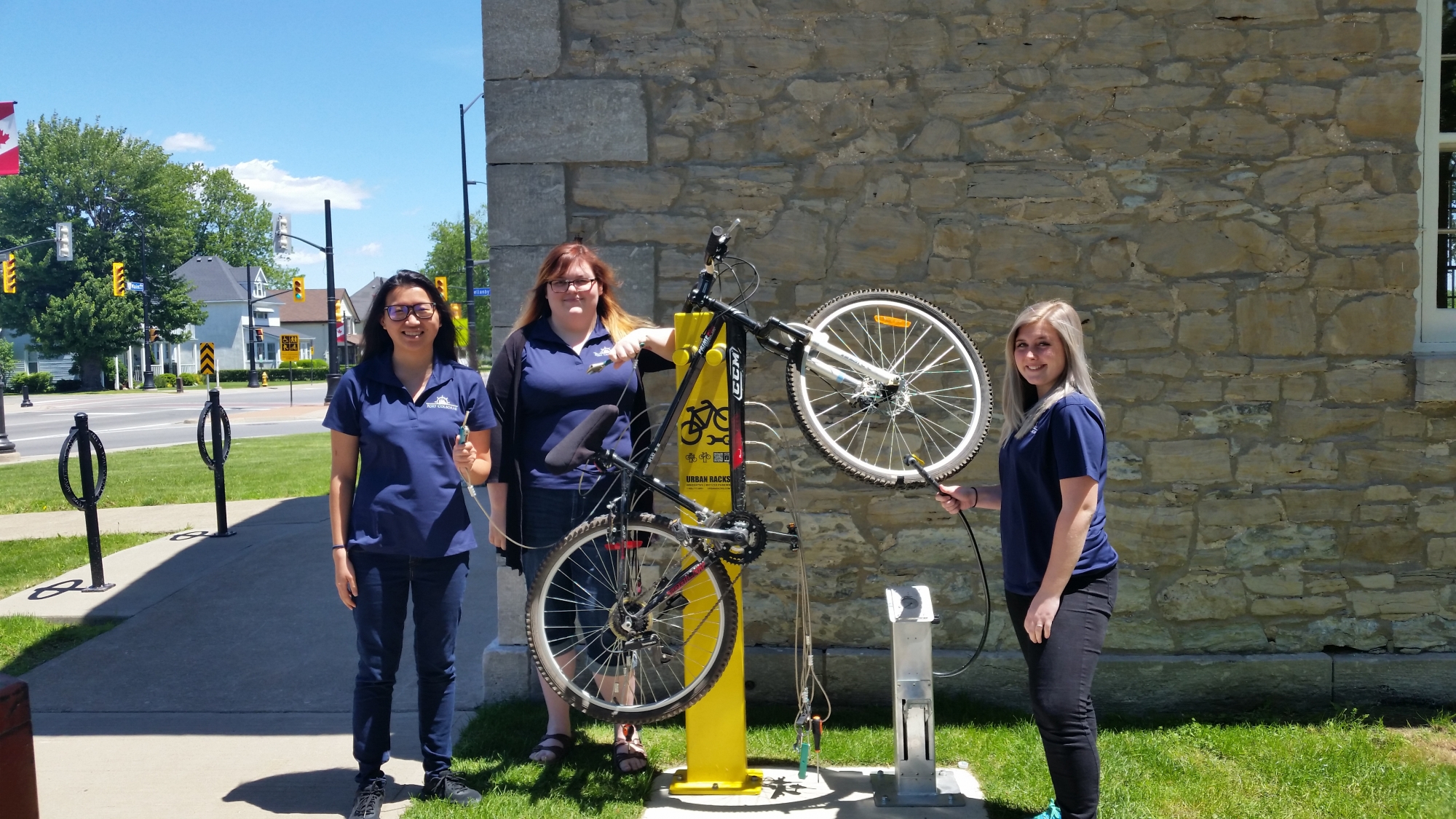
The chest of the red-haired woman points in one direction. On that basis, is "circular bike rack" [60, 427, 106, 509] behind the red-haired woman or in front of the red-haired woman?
behind

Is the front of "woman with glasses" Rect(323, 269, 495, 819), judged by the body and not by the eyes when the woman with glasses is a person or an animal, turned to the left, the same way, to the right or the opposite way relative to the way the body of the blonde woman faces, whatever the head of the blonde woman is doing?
to the left

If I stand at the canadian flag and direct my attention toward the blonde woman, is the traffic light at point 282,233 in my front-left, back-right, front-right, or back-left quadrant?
back-left

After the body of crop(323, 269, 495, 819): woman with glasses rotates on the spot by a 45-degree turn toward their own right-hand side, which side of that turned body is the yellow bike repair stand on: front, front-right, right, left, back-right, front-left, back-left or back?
back-left

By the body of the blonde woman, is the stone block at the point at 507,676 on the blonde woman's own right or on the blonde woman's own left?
on the blonde woman's own right

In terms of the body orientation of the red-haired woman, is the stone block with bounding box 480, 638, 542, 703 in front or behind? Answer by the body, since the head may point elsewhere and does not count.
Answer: behind

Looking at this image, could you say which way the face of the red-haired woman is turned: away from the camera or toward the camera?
toward the camera

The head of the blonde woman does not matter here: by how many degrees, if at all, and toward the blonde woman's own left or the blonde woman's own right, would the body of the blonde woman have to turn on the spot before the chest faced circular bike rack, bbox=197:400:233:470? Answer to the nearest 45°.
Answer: approximately 90° to the blonde woman's own right

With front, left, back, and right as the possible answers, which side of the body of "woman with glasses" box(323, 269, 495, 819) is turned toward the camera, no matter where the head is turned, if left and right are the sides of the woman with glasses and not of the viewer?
front

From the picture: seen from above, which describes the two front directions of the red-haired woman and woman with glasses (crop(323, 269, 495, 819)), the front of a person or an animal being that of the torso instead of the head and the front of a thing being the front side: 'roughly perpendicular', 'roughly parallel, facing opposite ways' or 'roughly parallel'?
roughly parallel
